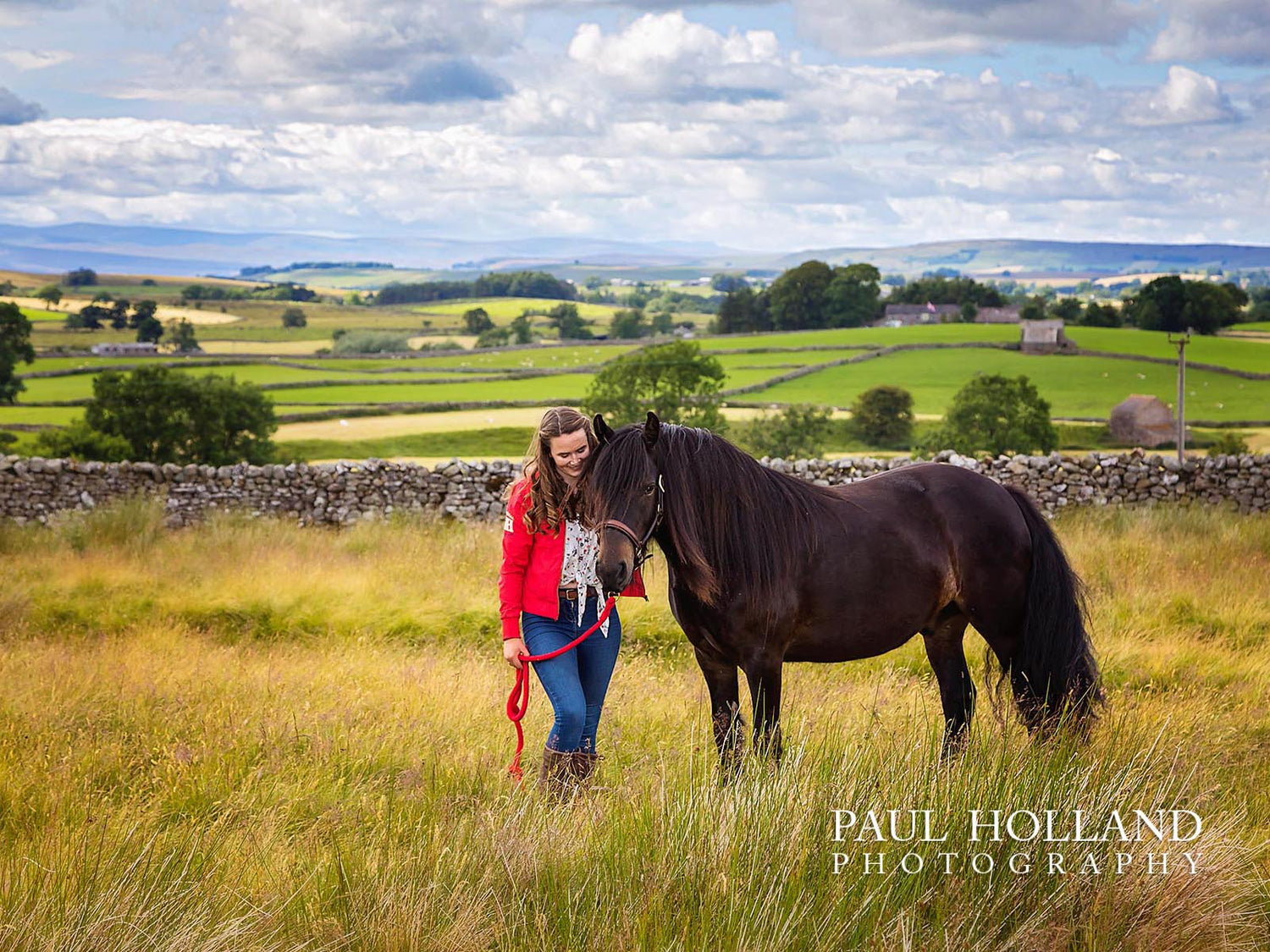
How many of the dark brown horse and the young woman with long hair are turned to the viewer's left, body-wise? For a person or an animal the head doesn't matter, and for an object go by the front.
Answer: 1

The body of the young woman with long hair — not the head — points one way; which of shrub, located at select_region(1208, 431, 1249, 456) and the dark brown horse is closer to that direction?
the dark brown horse

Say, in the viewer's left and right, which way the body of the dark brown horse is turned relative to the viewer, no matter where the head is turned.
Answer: facing to the left of the viewer

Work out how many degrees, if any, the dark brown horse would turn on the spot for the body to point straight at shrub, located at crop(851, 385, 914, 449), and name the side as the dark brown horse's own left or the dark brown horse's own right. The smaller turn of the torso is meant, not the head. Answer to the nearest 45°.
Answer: approximately 90° to the dark brown horse's own right

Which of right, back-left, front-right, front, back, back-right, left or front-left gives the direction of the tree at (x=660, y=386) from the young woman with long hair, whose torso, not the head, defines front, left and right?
back-left

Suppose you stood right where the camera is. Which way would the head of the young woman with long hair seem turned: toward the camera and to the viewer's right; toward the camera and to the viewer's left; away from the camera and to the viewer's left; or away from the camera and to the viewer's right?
toward the camera and to the viewer's right

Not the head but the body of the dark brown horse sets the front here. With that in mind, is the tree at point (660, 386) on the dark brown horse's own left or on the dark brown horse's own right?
on the dark brown horse's own right

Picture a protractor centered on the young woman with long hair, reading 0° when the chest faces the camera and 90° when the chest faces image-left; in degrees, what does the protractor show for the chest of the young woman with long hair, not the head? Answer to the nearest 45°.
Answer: approximately 315°

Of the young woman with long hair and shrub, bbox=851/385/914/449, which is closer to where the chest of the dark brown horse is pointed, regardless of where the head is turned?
the young woman with long hair

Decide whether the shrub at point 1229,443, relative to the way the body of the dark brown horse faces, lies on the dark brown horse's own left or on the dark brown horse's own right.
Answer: on the dark brown horse's own right

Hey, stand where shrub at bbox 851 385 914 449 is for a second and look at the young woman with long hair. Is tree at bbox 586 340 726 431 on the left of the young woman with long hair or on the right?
right
